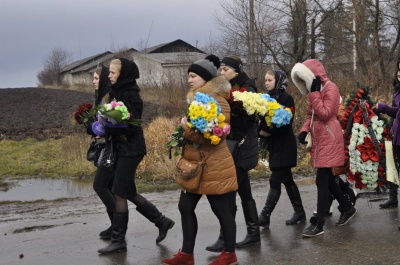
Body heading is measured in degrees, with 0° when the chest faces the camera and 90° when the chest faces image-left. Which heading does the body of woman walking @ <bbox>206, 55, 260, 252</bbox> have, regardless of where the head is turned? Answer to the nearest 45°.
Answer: approximately 90°

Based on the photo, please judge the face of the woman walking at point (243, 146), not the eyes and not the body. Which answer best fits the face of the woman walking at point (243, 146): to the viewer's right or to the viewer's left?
to the viewer's left

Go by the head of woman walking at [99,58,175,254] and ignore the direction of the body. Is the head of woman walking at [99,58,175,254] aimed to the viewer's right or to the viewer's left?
to the viewer's left

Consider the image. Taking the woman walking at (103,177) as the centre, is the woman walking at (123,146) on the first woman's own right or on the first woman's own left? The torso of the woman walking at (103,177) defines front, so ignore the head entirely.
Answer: on the first woman's own left

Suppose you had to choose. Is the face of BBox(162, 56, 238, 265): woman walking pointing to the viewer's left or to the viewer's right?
to the viewer's left

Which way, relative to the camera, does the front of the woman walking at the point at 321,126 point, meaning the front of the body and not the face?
to the viewer's left

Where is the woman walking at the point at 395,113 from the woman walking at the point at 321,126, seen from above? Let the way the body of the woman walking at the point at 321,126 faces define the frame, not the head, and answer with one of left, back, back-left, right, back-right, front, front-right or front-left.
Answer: back-right

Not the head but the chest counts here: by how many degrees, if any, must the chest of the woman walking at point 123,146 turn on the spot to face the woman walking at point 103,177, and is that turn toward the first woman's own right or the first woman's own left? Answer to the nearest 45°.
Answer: approximately 45° to the first woman's own right

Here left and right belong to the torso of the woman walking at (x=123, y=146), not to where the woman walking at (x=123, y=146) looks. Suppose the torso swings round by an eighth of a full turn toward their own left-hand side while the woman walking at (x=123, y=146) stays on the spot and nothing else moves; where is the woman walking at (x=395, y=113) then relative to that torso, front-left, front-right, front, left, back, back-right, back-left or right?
back-left

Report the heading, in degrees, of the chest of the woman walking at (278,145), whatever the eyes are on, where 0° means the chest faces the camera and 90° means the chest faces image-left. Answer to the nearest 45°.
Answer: approximately 90°

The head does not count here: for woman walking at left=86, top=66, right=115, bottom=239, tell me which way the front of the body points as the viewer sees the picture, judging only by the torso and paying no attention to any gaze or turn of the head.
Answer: to the viewer's left

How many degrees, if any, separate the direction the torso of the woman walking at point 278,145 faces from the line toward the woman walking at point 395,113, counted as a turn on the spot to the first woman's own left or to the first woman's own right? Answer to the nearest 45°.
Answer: approximately 180°
